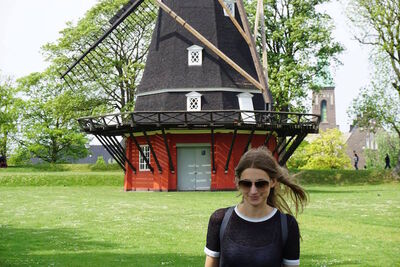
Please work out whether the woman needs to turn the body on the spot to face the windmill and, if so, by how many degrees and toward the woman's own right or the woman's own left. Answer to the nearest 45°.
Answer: approximately 180°

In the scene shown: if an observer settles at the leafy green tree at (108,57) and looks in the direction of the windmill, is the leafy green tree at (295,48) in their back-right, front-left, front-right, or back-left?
front-left

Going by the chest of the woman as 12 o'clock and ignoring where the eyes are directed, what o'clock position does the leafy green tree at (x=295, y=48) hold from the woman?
The leafy green tree is roughly at 6 o'clock from the woman.

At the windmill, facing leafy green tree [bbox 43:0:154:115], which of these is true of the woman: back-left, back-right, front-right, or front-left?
back-left

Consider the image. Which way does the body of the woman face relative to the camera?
toward the camera

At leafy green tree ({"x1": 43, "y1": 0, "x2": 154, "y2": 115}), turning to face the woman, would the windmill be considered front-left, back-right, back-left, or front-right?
front-left

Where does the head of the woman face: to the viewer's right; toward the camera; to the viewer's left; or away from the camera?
toward the camera
